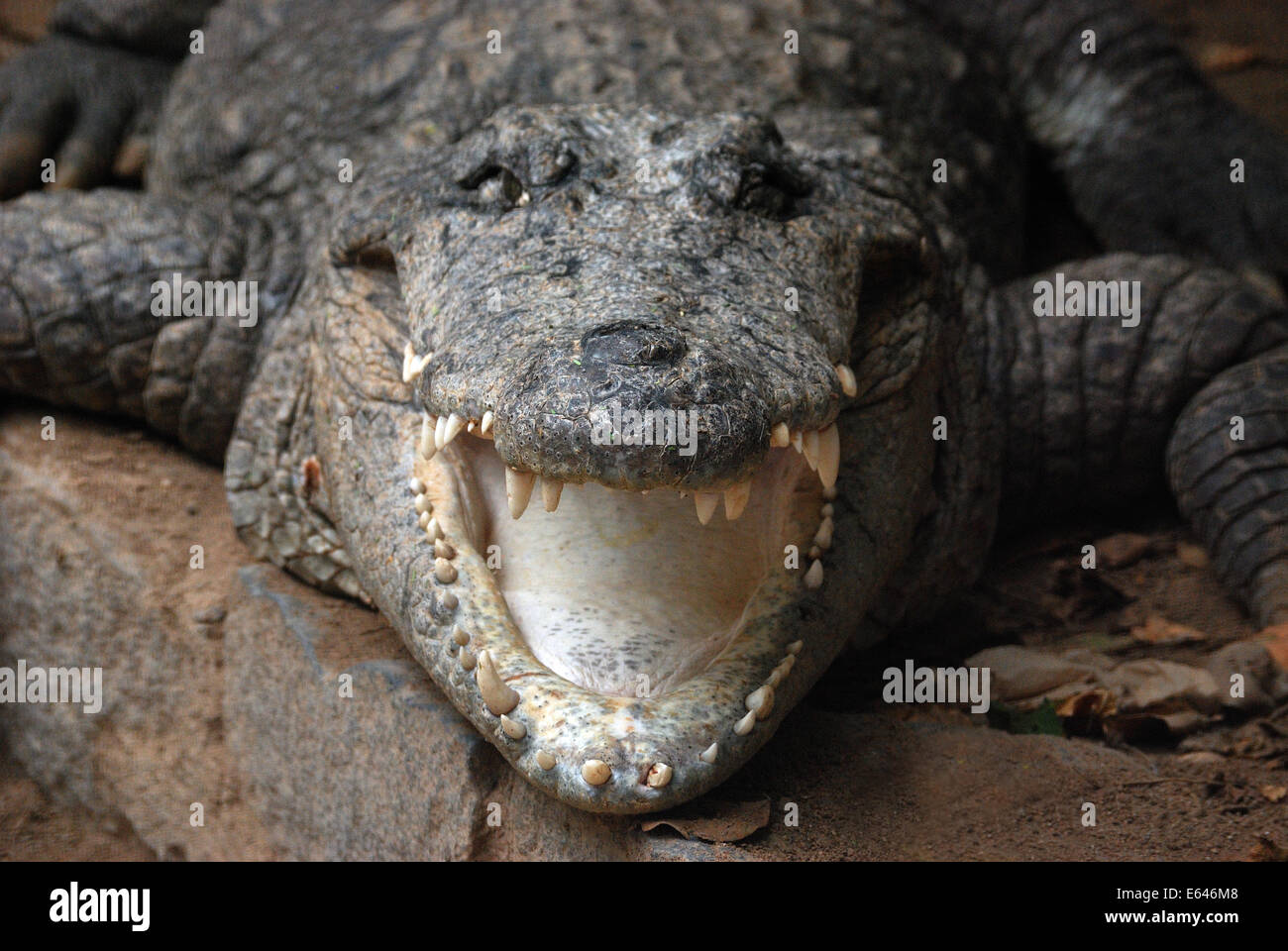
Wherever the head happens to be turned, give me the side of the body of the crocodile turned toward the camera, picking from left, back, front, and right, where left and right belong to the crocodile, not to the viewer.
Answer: front

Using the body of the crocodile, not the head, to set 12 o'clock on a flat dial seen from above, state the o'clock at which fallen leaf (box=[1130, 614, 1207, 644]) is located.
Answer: The fallen leaf is roughly at 9 o'clock from the crocodile.
